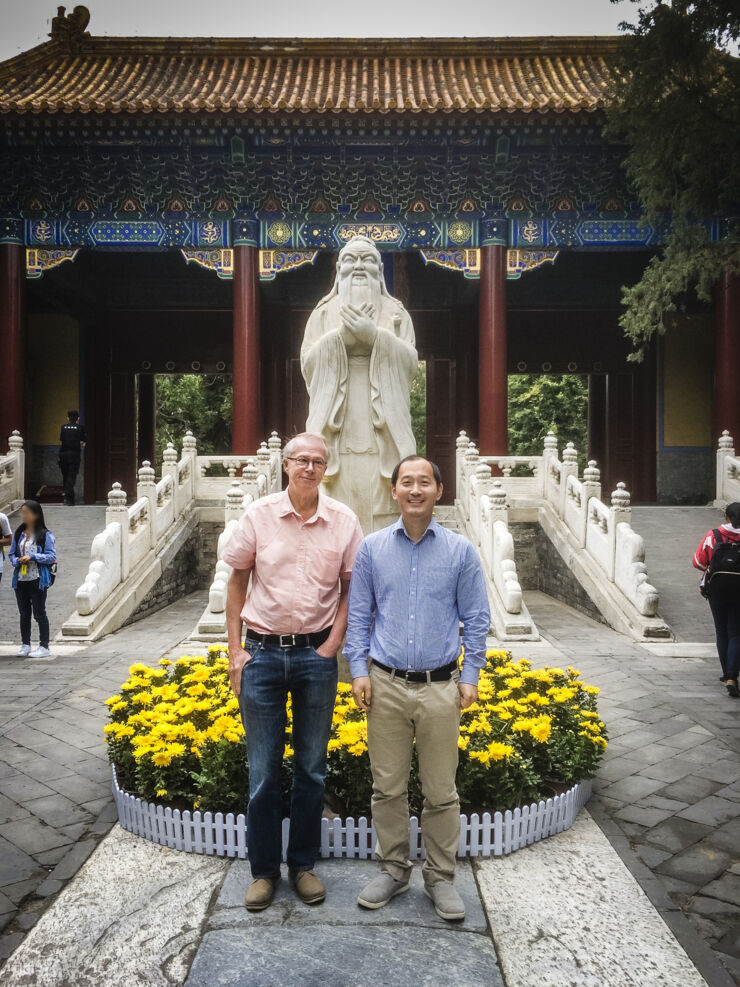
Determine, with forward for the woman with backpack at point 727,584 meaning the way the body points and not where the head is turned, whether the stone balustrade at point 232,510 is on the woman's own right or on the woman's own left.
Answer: on the woman's own left

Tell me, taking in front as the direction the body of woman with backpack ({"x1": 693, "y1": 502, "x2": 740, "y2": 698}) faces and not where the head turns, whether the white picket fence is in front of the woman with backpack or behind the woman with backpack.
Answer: behind

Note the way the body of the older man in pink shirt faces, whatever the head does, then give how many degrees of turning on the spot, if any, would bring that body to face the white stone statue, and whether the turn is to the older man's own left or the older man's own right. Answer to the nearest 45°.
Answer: approximately 180°

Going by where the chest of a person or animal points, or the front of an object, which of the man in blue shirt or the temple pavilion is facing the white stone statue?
the temple pavilion

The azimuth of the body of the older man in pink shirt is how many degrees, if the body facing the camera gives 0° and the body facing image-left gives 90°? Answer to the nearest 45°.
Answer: approximately 0°

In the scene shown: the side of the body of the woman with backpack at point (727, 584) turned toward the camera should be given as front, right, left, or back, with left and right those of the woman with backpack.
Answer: back
